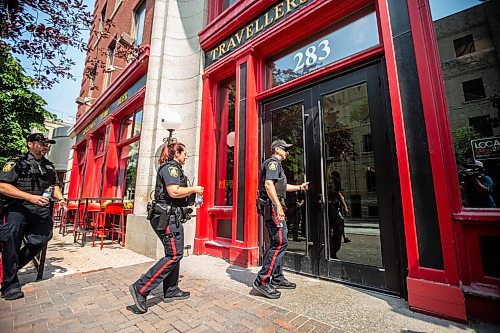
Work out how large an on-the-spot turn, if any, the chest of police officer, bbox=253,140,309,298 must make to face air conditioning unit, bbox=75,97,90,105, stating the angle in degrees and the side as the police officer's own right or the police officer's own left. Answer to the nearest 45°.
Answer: approximately 135° to the police officer's own left

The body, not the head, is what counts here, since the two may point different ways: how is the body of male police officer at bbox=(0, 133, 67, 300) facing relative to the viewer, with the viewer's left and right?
facing the viewer and to the right of the viewer

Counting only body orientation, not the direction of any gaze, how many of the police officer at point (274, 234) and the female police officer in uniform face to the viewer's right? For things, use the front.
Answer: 2

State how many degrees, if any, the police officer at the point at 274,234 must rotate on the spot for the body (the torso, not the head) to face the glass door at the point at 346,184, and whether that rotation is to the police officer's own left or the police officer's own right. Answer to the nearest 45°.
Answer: approximately 45° to the police officer's own left

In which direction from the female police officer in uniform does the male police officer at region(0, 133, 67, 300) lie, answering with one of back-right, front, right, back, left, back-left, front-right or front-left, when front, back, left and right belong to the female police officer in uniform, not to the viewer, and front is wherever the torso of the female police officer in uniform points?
back-left

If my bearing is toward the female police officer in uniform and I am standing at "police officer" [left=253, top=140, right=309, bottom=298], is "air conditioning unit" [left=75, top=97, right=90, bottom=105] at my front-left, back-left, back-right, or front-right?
front-right

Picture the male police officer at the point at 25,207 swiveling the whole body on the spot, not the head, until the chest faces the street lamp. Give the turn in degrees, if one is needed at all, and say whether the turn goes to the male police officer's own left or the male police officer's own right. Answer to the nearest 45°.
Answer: approximately 45° to the male police officer's own left

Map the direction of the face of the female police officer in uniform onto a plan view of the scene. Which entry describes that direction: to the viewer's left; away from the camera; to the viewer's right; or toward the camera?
to the viewer's right

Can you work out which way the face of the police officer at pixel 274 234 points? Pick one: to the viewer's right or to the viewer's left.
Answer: to the viewer's right

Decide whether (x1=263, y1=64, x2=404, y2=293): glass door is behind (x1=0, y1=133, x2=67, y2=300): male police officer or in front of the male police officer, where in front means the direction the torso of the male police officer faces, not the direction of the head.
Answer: in front

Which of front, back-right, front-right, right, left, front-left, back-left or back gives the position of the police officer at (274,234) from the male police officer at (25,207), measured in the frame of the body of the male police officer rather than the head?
front

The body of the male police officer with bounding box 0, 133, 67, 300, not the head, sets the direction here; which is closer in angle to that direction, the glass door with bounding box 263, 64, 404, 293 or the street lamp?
the glass door

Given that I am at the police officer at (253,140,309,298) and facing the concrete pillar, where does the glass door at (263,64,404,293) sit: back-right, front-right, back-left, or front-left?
back-right

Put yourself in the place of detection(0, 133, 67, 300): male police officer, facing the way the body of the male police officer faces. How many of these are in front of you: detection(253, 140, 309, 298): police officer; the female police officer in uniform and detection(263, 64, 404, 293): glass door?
3

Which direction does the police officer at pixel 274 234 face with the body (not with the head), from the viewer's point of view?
to the viewer's right

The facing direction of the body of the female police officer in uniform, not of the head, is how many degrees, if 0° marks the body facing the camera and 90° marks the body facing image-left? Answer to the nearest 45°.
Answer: approximately 270°
